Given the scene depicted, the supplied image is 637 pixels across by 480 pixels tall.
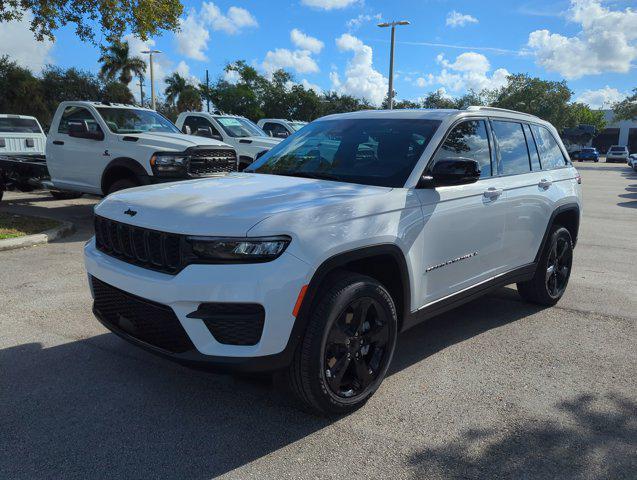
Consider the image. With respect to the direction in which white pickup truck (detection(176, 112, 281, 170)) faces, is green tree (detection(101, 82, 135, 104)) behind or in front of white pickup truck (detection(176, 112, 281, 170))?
behind

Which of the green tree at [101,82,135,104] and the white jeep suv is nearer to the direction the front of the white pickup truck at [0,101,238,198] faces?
the white jeep suv

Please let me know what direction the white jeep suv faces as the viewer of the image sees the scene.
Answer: facing the viewer and to the left of the viewer

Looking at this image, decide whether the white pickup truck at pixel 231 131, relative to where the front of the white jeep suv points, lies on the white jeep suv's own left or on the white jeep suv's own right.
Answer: on the white jeep suv's own right

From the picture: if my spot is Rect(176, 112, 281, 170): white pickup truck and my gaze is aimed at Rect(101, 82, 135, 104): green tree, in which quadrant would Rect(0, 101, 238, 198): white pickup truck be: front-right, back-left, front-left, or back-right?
back-left

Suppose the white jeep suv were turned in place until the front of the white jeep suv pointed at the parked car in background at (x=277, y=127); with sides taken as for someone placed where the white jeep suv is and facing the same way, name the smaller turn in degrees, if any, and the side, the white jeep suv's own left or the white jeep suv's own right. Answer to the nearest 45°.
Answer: approximately 135° to the white jeep suv's own right

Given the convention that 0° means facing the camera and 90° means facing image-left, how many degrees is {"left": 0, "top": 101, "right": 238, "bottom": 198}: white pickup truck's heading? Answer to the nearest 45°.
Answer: approximately 315°

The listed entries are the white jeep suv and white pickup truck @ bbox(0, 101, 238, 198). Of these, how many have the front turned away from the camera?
0

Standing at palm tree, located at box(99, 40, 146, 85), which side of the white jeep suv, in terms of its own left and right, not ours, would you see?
right

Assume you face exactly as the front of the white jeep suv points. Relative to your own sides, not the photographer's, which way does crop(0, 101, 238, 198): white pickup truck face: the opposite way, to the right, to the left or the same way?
to the left

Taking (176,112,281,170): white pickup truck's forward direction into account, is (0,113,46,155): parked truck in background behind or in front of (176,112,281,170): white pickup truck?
behind

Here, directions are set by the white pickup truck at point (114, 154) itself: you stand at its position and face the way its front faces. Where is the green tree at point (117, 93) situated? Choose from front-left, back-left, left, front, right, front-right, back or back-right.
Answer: back-left

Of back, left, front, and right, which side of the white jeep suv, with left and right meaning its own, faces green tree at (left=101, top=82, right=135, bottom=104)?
right
